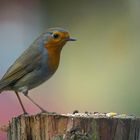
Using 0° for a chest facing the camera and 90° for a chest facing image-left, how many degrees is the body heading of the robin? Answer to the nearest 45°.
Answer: approximately 270°
